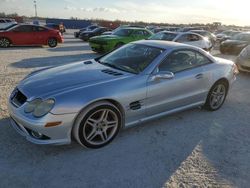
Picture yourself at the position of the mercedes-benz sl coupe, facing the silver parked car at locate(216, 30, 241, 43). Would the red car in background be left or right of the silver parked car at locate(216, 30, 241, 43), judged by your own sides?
left

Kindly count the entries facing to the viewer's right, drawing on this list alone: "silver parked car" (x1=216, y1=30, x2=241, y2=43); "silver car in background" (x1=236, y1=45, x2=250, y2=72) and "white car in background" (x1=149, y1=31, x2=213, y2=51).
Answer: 0

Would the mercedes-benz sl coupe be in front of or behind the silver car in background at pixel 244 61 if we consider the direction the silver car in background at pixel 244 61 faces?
in front

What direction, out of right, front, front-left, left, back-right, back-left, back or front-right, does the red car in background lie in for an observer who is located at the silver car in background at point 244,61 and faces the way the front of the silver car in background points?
front-right

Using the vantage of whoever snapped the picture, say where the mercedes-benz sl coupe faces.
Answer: facing the viewer and to the left of the viewer

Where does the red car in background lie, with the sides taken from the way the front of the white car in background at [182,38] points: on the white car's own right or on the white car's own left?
on the white car's own right

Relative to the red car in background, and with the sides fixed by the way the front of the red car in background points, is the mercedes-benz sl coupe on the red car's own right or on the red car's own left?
on the red car's own left

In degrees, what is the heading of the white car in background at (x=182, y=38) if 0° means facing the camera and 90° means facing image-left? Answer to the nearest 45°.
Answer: approximately 45°

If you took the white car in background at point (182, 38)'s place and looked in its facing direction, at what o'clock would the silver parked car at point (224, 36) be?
The silver parked car is roughly at 5 o'clock from the white car in background.

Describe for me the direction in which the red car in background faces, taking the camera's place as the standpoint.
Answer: facing to the left of the viewer
